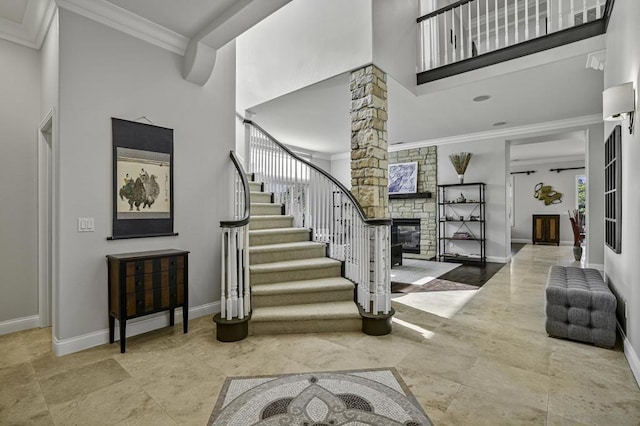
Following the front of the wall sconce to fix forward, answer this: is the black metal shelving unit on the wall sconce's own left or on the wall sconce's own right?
on the wall sconce's own right

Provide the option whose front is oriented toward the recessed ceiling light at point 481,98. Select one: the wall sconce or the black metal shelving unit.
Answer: the black metal shelving unit

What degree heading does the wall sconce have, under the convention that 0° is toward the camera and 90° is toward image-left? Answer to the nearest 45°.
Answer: approximately 45°

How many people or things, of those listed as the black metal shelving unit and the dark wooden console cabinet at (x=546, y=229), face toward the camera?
2

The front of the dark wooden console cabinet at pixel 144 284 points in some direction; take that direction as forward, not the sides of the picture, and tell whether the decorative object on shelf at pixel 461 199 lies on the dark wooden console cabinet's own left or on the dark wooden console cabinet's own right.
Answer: on the dark wooden console cabinet's own left

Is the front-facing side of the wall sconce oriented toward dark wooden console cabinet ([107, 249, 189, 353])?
yes

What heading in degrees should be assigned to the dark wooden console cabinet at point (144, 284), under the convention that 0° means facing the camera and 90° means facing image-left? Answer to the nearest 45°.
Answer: approximately 315°

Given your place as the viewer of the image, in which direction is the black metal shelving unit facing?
facing the viewer

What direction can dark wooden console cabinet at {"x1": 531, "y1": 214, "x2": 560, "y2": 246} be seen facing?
toward the camera

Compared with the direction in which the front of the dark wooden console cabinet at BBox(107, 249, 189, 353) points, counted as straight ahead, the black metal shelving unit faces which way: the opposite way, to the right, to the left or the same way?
to the right

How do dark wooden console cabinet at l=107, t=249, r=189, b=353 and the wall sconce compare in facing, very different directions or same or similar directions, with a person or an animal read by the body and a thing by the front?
very different directions

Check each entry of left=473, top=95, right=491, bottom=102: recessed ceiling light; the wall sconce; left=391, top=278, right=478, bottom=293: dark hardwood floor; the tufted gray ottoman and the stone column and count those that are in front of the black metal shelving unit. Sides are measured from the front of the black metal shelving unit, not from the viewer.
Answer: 5

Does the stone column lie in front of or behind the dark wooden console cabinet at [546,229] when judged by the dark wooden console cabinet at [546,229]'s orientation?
in front

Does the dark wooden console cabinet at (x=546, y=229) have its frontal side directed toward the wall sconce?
yes

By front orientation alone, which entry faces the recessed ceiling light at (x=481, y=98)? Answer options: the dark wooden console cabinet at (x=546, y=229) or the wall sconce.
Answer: the dark wooden console cabinet
